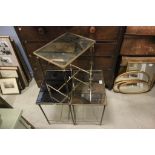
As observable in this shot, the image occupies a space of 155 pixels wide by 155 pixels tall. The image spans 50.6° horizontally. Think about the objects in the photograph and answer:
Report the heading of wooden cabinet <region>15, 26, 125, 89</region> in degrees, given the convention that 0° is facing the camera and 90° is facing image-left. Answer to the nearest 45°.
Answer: approximately 0°

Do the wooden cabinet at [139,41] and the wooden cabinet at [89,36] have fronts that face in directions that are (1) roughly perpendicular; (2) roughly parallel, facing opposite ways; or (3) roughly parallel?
roughly parallel

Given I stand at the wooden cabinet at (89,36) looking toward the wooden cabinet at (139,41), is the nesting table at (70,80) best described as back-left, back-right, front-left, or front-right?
back-right

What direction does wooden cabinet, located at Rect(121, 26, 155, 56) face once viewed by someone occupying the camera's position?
facing the viewer

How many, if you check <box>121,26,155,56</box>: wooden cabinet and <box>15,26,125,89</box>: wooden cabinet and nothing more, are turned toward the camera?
2

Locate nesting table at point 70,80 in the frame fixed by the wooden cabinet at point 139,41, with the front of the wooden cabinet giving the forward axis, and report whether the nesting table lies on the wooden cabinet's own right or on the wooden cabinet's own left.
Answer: on the wooden cabinet's own right
